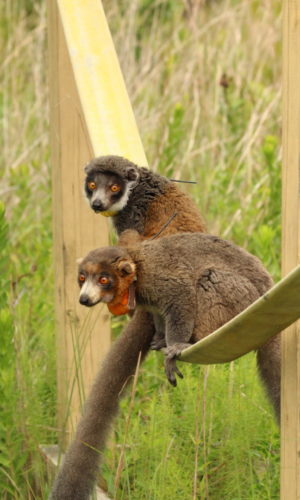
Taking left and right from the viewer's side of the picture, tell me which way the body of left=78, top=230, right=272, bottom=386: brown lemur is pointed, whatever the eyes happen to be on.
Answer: facing to the left of the viewer

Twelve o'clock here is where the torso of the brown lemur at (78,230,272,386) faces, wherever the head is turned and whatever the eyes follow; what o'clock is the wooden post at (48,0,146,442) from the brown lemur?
The wooden post is roughly at 2 o'clock from the brown lemur.
